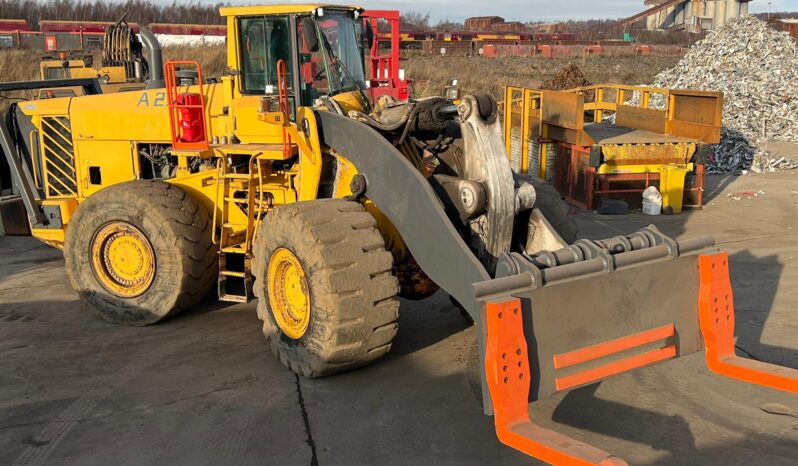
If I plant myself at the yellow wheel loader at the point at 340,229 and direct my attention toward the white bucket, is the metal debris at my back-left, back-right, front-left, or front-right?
front-left

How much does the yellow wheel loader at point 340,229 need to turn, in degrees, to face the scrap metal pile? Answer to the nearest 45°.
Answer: approximately 90° to its left

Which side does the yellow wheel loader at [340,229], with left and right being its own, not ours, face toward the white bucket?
left

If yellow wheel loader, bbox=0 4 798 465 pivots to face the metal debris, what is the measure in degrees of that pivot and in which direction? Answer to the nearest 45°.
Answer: approximately 135° to its left

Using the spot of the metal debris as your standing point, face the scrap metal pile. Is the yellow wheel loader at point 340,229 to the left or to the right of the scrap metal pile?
right

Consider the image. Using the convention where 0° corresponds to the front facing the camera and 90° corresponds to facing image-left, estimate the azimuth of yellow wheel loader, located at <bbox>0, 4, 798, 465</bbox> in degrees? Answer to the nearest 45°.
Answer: approximately 315°
